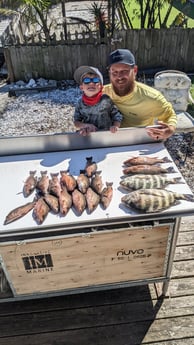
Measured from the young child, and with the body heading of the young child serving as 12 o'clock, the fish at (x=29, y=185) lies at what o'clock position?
The fish is roughly at 1 o'clock from the young child.

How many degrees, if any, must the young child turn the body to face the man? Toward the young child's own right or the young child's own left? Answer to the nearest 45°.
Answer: approximately 90° to the young child's own left

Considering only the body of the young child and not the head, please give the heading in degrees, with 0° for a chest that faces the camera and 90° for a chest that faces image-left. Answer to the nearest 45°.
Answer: approximately 0°

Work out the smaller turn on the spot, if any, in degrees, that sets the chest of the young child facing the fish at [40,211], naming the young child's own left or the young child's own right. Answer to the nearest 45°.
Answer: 0° — they already face it
